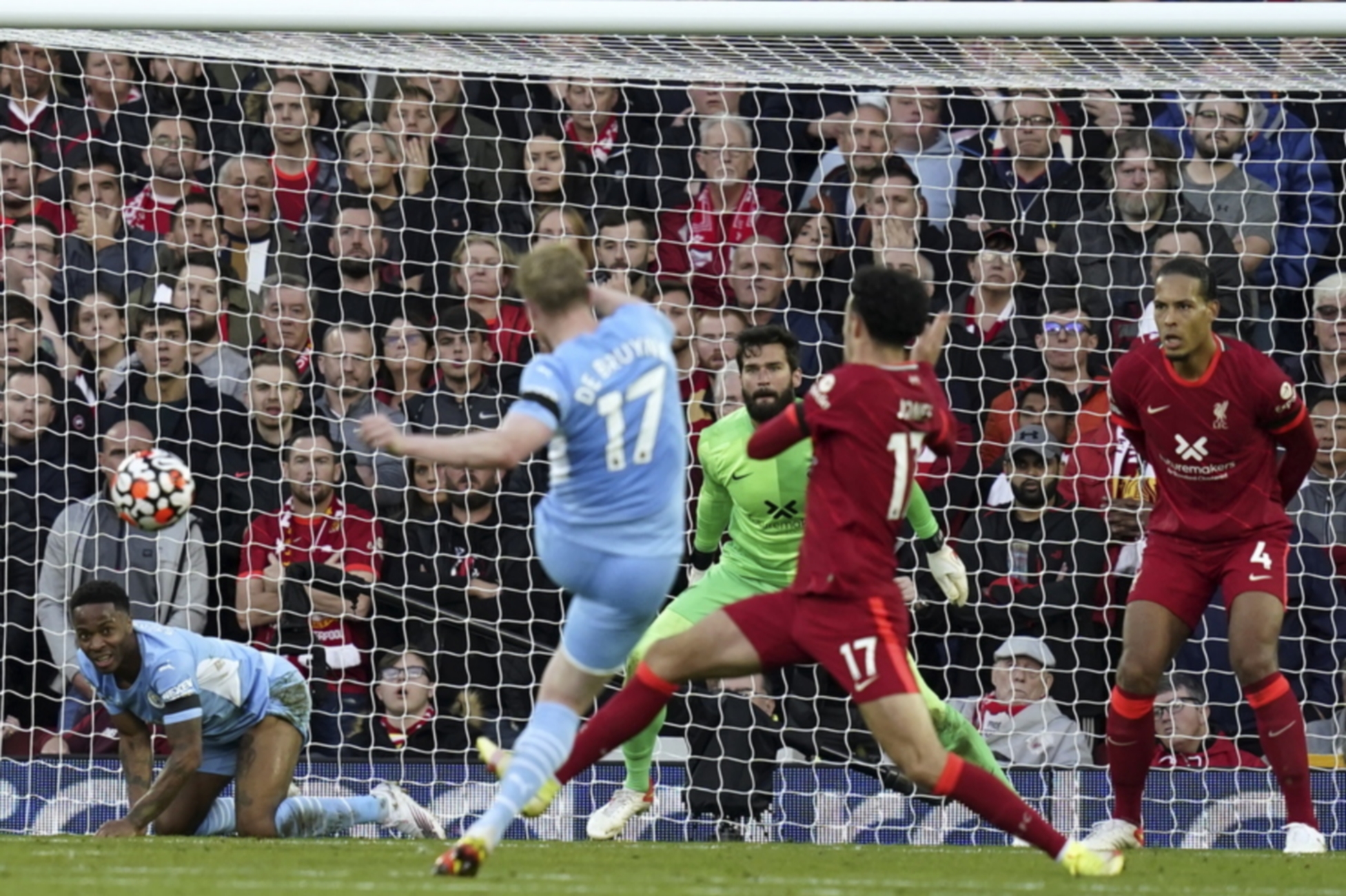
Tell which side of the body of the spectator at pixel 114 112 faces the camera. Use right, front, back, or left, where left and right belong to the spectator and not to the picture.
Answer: front

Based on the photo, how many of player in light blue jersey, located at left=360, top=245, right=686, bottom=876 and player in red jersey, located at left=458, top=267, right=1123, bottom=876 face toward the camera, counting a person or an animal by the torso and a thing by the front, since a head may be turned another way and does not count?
0

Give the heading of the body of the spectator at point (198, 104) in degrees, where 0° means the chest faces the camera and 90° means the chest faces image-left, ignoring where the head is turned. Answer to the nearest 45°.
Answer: approximately 0°

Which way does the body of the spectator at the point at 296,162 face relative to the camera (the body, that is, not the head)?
toward the camera

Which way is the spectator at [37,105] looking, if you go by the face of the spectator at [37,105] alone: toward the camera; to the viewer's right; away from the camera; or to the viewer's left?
toward the camera

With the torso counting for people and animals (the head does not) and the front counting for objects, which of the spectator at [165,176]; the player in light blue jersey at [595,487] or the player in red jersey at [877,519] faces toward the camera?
the spectator

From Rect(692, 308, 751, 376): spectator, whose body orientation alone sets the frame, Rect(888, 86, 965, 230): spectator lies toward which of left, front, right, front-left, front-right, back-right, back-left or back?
left

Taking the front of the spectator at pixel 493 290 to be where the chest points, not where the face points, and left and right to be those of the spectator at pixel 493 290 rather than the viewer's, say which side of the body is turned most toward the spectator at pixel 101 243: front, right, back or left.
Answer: right

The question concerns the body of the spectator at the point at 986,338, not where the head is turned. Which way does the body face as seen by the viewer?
toward the camera

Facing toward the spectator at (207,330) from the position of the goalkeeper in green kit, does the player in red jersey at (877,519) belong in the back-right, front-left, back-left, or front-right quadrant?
back-left

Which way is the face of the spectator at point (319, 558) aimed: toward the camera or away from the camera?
toward the camera

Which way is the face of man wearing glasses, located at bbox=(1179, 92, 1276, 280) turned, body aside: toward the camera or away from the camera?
toward the camera

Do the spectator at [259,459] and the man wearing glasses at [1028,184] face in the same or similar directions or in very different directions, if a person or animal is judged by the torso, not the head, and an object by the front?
same or similar directions

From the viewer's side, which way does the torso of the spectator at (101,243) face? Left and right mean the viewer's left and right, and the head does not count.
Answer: facing the viewer

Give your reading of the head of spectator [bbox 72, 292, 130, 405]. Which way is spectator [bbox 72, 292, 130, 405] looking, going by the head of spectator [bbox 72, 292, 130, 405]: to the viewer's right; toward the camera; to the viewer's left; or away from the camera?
toward the camera

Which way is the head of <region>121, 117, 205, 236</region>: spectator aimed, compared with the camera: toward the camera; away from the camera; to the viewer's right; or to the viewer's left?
toward the camera

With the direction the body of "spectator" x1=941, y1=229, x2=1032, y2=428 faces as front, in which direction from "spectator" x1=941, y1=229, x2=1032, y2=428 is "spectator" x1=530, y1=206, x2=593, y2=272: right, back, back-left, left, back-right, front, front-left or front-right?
right
